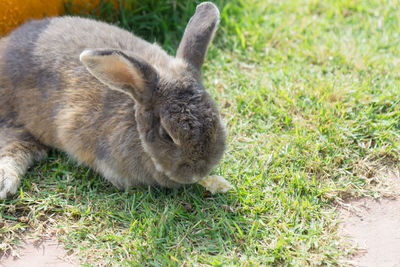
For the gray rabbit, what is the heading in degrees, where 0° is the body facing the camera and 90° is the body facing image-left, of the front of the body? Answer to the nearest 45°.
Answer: approximately 315°
